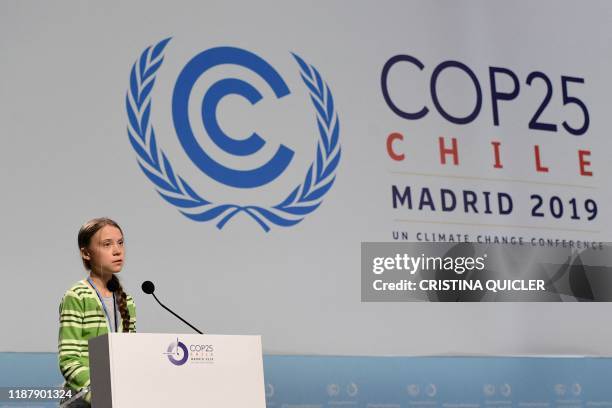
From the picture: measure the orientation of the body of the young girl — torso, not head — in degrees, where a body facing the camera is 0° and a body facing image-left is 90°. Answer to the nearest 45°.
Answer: approximately 315°
